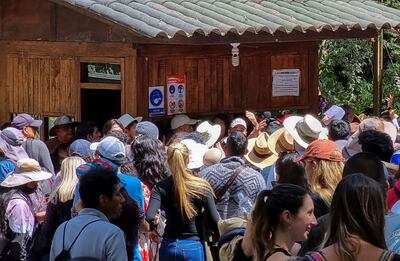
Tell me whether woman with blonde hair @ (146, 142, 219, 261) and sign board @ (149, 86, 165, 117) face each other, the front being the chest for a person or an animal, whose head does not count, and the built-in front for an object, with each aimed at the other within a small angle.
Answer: yes

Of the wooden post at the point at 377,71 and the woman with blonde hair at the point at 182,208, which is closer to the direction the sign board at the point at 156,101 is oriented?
the woman with blonde hair

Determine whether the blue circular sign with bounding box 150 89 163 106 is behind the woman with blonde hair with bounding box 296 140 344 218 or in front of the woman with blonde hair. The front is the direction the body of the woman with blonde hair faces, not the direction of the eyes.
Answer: in front

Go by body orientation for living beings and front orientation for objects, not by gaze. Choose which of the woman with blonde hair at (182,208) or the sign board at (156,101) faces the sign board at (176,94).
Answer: the woman with blonde hair

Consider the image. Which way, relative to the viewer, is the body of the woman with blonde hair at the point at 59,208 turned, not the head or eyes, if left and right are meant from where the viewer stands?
facing away from the viewer and to the right of the viewer

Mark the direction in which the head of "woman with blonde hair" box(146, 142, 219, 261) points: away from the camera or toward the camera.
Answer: away from the camera

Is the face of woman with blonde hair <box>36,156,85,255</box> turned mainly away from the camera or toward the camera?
away from the camera

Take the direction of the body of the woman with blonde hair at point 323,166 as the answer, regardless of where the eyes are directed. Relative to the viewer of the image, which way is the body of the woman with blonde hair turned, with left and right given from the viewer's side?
facing away from the viewer and to the left of the viewer

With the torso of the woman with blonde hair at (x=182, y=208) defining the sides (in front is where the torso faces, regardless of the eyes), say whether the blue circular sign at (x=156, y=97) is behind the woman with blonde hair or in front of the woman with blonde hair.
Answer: in front

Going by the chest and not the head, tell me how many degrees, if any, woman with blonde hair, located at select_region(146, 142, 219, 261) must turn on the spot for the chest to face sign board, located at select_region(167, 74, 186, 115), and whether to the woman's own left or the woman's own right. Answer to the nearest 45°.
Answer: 0° — they already face it

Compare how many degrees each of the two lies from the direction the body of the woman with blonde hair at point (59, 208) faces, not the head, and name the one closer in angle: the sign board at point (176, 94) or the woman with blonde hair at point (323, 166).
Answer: the sign board

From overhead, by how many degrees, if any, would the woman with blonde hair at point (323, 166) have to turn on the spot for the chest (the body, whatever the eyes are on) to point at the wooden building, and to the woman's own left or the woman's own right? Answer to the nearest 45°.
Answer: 0° — they already face it

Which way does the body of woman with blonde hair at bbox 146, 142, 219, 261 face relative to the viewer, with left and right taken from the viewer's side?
facing away from the viewer
